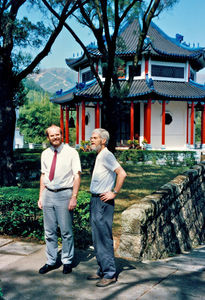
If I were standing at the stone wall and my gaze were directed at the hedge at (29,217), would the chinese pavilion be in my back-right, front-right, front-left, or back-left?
back-right

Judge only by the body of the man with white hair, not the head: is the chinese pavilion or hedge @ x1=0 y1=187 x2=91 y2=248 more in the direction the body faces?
the hedge

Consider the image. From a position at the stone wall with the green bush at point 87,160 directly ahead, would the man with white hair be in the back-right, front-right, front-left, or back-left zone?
back-left

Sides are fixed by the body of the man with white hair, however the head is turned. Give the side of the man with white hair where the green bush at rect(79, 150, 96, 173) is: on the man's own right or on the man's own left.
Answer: on the man's own right

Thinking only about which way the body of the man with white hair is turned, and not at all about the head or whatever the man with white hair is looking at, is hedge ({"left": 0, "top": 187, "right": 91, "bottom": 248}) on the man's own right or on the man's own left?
on the man's own right
